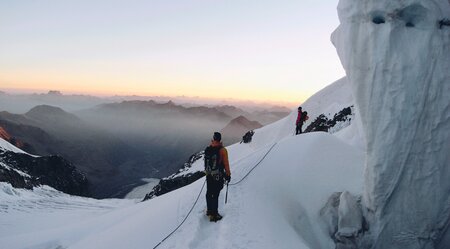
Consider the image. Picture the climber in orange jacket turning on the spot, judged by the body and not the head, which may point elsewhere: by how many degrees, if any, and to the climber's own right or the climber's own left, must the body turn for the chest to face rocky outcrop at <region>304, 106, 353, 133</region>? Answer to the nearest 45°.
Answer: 0° — they already face it

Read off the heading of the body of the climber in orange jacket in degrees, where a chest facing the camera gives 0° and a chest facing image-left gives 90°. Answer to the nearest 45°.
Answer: approximately 225°
